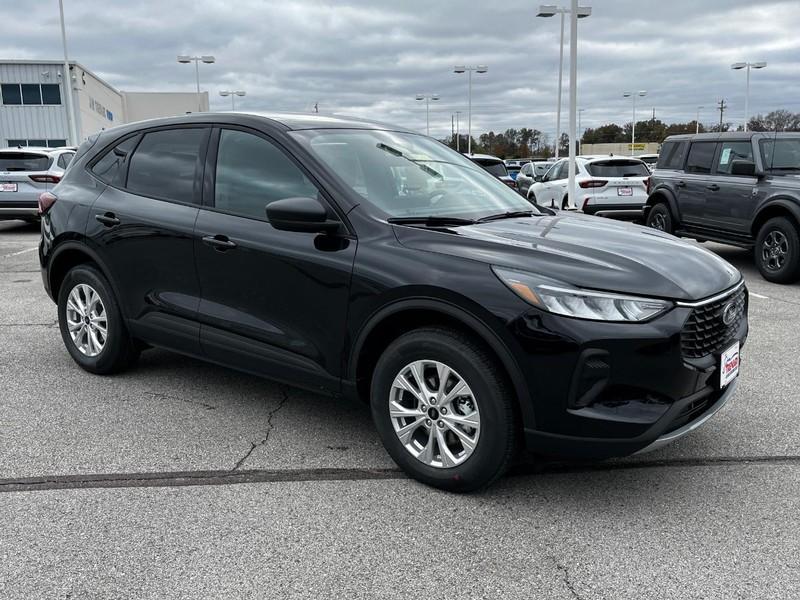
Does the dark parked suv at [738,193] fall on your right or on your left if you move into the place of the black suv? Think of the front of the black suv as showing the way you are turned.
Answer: on your left

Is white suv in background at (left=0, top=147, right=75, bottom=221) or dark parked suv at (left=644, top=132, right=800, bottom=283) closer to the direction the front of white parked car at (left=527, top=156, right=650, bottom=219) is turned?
the white suv in background

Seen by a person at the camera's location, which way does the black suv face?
facing the viewer and to the right of the viewer

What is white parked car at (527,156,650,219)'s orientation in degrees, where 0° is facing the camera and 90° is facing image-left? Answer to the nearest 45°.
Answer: approximately 135°

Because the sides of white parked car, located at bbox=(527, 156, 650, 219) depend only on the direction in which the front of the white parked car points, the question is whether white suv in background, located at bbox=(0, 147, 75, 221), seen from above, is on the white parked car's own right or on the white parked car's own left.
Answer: on the white parked car's own left

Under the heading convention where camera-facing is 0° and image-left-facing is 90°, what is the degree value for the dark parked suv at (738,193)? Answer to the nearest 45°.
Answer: approximately 315°

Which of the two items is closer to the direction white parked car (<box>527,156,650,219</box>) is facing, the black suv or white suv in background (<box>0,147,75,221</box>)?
the white suv in background

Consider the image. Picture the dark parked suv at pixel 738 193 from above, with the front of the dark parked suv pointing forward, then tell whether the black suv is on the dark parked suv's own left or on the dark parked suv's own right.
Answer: on the dark parked suv's own right

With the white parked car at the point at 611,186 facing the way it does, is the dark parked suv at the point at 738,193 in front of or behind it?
behind

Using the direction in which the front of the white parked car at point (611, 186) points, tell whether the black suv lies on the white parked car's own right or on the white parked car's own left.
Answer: on the white parked car's own left

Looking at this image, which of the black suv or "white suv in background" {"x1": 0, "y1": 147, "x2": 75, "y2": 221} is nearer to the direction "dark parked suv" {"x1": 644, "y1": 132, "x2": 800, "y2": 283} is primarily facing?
the black suv

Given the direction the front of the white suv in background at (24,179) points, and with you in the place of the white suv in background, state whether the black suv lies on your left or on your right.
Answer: on your right

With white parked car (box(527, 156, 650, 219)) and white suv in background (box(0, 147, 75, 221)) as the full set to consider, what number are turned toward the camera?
0

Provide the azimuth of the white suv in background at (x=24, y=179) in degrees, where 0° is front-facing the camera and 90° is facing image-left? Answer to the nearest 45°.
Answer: approximately 225°
